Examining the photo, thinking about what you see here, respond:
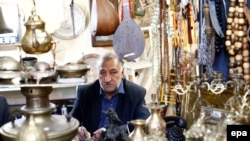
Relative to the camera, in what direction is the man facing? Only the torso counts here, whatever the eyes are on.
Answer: toward the camera

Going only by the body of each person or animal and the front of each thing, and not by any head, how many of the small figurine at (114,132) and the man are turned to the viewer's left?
1

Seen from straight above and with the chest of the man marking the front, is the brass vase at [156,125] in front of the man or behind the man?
in front

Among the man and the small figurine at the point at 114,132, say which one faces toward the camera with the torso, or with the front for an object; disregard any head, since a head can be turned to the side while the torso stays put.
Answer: the man

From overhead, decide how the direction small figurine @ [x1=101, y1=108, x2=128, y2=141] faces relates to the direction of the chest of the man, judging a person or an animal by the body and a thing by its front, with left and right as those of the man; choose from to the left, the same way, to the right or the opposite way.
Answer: to the right

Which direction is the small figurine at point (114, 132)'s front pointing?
to the viewer's left

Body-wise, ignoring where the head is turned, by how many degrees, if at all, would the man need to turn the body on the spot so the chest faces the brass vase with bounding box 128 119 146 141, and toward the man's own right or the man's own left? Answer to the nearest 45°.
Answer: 0° — they already face it
